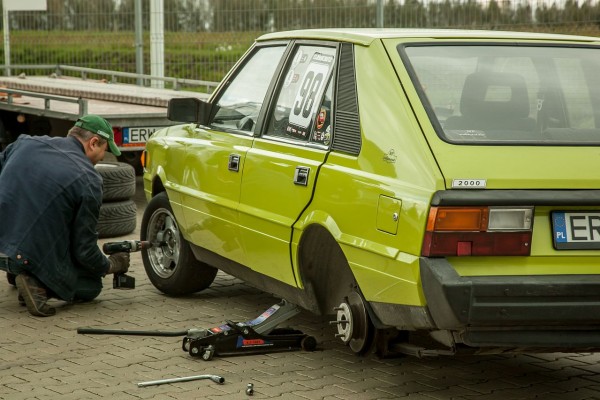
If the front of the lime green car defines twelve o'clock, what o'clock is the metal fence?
The metal fence is roughly at 1 o'clock from the lime green car.

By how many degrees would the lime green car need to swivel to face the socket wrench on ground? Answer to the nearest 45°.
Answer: approximately 135° to its left

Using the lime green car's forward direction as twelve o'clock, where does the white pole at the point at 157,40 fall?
The white pole is roughly at 1 o'clock from the lime green car.

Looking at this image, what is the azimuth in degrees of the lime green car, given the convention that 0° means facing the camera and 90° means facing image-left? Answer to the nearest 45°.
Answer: approximately 135°
